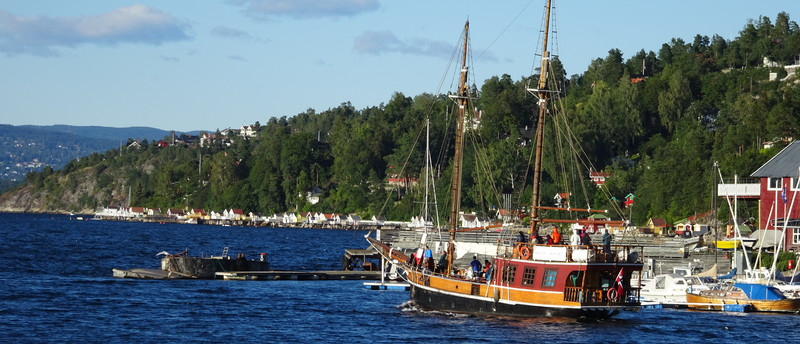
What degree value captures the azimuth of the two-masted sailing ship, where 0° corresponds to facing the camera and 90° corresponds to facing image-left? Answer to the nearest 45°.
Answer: approximately 135°
